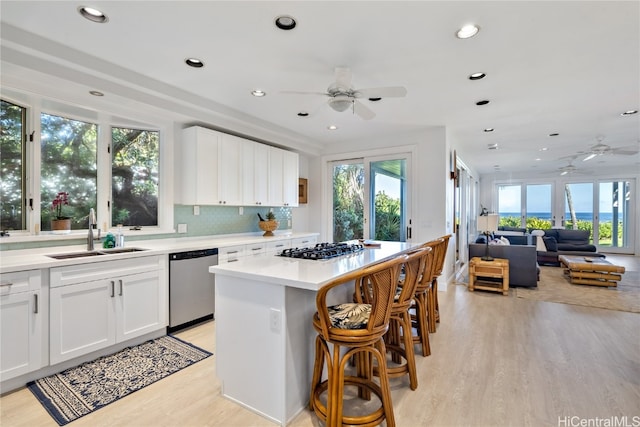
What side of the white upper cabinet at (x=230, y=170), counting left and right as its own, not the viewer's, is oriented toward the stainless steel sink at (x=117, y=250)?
right

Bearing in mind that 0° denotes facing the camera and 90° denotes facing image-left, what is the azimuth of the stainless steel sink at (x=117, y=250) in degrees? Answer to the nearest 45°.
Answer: approximately 315°

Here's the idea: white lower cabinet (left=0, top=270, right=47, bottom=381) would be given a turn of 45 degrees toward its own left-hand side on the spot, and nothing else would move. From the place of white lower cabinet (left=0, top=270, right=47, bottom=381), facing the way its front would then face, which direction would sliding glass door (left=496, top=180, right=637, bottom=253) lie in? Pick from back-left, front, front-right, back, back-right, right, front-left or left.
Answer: front

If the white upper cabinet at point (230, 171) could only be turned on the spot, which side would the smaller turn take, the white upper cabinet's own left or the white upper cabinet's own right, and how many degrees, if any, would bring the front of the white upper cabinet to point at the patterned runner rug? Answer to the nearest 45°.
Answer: approximately 90° to the white upper cabinet's own right

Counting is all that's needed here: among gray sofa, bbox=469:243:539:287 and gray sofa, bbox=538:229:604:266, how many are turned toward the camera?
1

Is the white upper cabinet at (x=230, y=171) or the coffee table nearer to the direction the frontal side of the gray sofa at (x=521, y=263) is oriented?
the coffee table

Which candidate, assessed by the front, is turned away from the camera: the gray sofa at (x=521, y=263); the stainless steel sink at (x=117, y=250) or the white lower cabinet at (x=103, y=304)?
the gray sofa

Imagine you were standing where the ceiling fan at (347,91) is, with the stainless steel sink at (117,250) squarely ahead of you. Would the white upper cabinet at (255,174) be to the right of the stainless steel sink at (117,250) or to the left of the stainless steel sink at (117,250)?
right

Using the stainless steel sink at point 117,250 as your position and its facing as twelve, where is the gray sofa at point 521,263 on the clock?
The gray sofa is roughly at 11 o'clock from the stainless steel sink.

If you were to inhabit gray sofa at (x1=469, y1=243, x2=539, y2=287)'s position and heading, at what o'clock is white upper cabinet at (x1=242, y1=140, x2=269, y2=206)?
The white upper cabinet is roughly at 8 o'clock from the gray sofa.

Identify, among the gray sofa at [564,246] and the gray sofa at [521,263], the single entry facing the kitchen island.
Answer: the gray sofa at [564,246]

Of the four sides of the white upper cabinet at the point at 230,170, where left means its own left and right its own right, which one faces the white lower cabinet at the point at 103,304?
right

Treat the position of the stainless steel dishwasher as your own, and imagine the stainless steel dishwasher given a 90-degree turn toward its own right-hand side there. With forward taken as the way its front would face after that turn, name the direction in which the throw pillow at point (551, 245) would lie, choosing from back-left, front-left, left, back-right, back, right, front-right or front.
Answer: back-left

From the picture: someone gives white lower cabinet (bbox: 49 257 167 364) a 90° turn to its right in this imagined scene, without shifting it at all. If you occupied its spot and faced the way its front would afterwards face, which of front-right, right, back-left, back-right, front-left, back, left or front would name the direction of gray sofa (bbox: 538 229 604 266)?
back-left

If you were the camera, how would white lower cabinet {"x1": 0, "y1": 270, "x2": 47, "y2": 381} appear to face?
facing the viewer and to the right of the viewer
